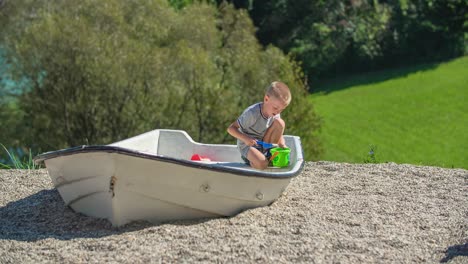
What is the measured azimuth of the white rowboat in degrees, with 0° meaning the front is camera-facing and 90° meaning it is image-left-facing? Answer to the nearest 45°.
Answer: approximately 45°

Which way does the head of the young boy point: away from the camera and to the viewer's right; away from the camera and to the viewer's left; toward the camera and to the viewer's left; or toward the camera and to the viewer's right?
toward the camera and to the viewer's right

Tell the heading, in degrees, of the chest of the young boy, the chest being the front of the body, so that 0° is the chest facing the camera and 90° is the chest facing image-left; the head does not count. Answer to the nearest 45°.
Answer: approximately 315°
